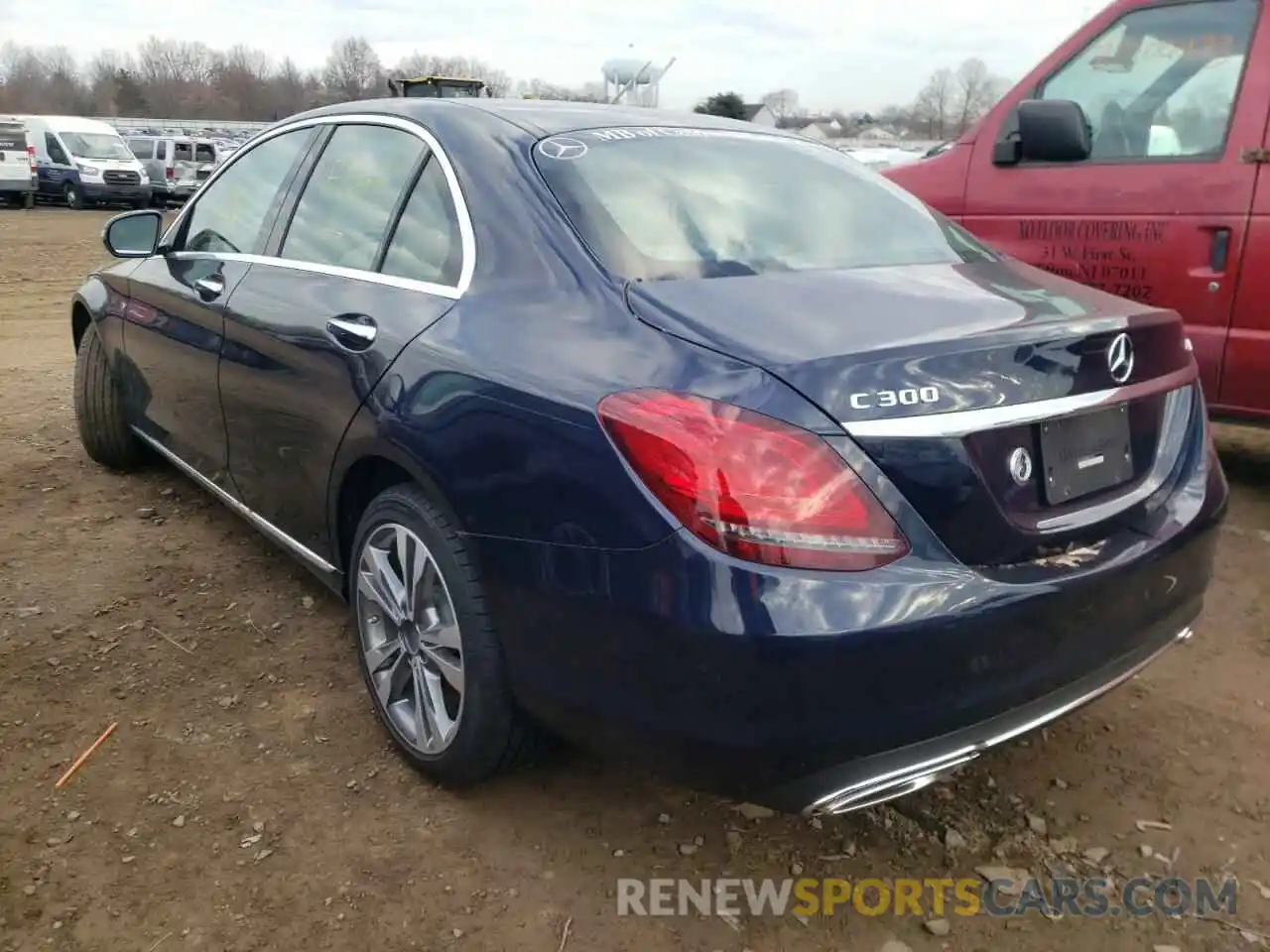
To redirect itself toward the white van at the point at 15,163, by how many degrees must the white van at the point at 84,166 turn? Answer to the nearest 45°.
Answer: approximately 135° to its right

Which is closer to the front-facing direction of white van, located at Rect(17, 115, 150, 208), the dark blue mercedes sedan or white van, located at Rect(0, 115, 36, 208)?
the dark blue mercedes sedan

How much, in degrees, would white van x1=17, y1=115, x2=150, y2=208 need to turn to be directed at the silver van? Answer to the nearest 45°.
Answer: approximately 90° to its left

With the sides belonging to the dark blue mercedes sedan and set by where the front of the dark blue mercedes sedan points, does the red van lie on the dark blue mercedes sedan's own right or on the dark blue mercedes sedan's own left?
on the dark blue mercedes sedan's own right

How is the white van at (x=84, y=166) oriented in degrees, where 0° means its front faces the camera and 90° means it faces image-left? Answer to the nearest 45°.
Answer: approximately 315°

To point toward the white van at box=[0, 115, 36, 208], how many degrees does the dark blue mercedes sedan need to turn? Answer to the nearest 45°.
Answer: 0° — it already faces it

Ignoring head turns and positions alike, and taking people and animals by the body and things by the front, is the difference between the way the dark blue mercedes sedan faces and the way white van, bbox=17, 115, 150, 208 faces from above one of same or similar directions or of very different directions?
very different directions

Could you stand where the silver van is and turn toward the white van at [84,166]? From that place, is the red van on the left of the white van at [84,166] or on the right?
left

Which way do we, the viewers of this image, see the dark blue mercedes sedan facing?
facing away from the viewer and to the left of the viewer
